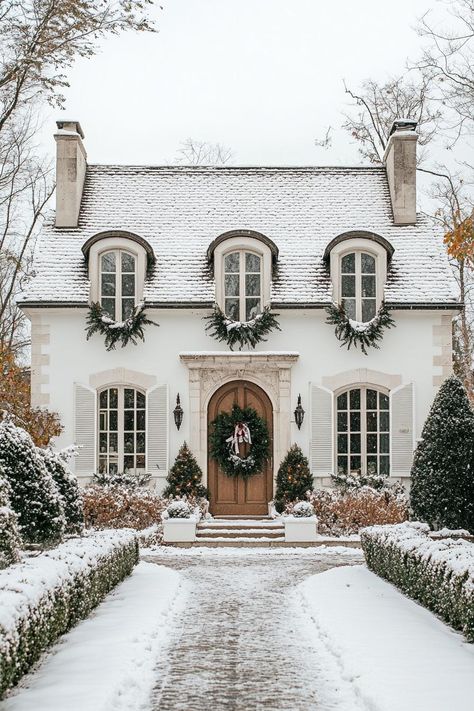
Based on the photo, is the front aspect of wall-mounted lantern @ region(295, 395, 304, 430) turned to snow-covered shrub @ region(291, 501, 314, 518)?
yes

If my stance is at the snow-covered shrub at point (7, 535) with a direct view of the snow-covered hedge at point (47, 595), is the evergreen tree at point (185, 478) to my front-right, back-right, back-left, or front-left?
back-left

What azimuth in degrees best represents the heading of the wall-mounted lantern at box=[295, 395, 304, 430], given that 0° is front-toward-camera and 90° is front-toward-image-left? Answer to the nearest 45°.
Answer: approximately 0°

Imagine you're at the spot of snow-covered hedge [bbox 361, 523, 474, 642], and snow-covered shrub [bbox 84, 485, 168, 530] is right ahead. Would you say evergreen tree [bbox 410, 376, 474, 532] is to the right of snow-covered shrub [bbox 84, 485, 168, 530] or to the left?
right

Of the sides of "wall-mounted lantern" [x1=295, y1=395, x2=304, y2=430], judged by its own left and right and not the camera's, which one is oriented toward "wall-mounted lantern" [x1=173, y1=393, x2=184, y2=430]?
right

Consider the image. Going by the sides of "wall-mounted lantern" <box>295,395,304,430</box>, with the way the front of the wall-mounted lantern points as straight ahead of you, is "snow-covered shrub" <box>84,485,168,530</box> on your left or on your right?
on your right

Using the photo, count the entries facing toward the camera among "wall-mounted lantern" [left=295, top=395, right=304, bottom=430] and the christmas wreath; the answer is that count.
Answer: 2
